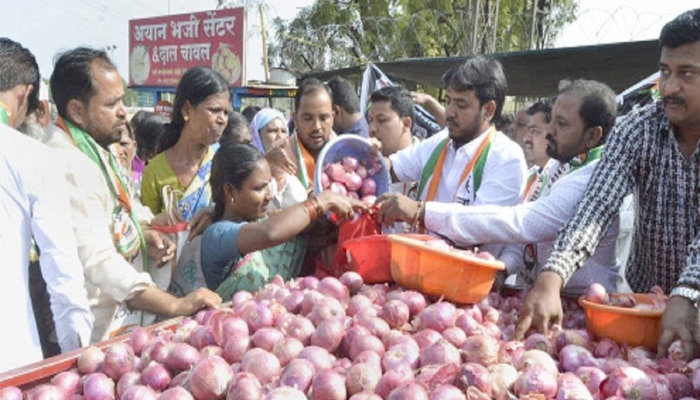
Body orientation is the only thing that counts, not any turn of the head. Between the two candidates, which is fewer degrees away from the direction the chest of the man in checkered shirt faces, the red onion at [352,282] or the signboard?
the red onion

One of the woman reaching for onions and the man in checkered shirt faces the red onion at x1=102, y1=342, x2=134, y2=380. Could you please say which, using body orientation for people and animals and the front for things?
the man in checkered shirt

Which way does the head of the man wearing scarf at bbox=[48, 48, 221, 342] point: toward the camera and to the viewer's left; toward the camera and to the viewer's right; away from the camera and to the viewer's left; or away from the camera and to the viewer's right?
toward the camera and to the viewer's right

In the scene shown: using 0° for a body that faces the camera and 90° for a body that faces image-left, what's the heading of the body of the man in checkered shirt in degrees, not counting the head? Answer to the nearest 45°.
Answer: approximately 45°

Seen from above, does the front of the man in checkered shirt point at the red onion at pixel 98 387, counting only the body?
yes

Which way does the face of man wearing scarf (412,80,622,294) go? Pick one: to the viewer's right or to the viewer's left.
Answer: to the viewer's left

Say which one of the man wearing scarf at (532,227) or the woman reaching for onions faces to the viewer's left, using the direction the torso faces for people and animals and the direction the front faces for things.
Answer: the man wearing scarf

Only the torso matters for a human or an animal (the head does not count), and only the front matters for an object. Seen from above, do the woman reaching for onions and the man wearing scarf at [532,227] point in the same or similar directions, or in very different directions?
very different directions

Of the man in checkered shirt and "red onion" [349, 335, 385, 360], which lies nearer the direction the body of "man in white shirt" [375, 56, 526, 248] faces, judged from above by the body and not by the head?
the red onion

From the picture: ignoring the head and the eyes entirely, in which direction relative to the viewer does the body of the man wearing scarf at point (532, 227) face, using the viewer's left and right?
facing to the left of the viewer

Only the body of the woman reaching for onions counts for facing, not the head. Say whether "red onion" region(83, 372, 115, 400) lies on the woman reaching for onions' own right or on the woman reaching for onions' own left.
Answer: on the woman reaching for onions' own right

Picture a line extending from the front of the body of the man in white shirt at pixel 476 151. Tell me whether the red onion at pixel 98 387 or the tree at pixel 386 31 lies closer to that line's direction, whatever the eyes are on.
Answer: the red onion
